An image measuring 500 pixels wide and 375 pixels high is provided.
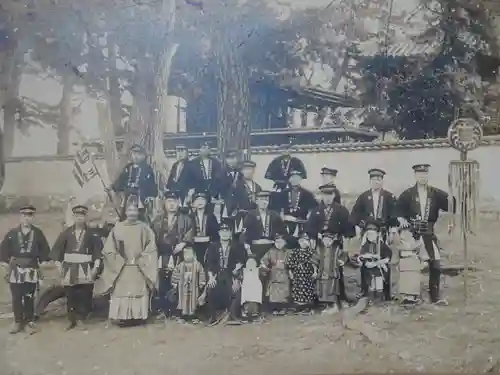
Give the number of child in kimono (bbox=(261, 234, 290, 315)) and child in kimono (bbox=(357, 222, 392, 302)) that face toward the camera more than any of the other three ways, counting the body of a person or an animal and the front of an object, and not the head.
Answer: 2

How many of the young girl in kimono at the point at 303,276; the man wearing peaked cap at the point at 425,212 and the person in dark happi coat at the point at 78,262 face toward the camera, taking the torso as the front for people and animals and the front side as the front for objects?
3

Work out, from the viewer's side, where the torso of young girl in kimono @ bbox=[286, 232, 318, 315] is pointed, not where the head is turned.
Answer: toward the camera

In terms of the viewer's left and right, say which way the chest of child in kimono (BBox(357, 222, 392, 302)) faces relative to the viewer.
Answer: facing the viewer

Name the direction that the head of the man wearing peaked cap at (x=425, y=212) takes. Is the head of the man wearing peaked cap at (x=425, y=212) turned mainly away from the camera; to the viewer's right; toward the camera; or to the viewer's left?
toward the camera

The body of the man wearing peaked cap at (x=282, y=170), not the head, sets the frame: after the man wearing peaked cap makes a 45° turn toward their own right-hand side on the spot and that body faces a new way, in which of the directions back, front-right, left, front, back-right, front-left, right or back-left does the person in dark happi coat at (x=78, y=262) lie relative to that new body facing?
front-right

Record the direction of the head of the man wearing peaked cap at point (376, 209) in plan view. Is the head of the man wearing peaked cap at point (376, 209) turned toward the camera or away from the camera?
toward the camera

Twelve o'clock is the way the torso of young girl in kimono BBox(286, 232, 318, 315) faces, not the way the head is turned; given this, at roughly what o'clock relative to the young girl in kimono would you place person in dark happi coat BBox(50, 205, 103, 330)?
The person in dark happi coat is roughly at 3 o'clock from the young girl in kimono.

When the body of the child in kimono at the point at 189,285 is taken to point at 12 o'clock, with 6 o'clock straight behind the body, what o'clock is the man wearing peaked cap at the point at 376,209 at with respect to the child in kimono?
The man wearing peaked cap is roughly at 9 o'clock from the child in kimono.

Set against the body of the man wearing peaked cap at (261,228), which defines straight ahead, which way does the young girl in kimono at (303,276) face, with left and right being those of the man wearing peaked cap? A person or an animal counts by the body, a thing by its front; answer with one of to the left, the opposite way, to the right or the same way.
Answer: the same way

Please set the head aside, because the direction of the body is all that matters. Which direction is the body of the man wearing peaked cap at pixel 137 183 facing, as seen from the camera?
toward the camera

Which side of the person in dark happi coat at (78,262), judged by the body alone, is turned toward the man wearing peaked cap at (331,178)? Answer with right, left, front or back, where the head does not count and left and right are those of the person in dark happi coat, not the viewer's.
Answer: left

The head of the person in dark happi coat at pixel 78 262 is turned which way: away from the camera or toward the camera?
toward the camera
